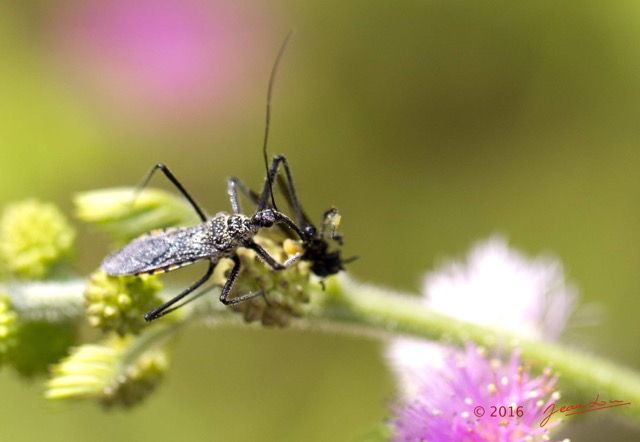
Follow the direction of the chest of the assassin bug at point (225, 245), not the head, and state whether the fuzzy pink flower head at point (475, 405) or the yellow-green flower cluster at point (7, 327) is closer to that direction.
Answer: the fuzzy pink flower head

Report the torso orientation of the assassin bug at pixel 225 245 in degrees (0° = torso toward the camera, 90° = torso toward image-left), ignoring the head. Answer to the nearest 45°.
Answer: approximately 270°

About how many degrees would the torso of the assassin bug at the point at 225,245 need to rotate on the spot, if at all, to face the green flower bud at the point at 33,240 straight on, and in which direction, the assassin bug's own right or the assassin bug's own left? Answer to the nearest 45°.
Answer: approximately 135° to the assassin bug's own left

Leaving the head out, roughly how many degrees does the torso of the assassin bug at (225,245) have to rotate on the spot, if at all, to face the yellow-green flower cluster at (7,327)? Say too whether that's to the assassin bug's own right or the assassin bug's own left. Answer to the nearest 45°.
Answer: approximately 135° to the assassin bug's own left

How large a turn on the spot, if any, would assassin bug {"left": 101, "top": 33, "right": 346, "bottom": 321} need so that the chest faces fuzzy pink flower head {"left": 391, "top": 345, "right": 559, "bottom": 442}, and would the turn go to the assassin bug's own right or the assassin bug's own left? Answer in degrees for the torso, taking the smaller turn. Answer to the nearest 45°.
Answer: approximately 45° to the assassin bug's own right
